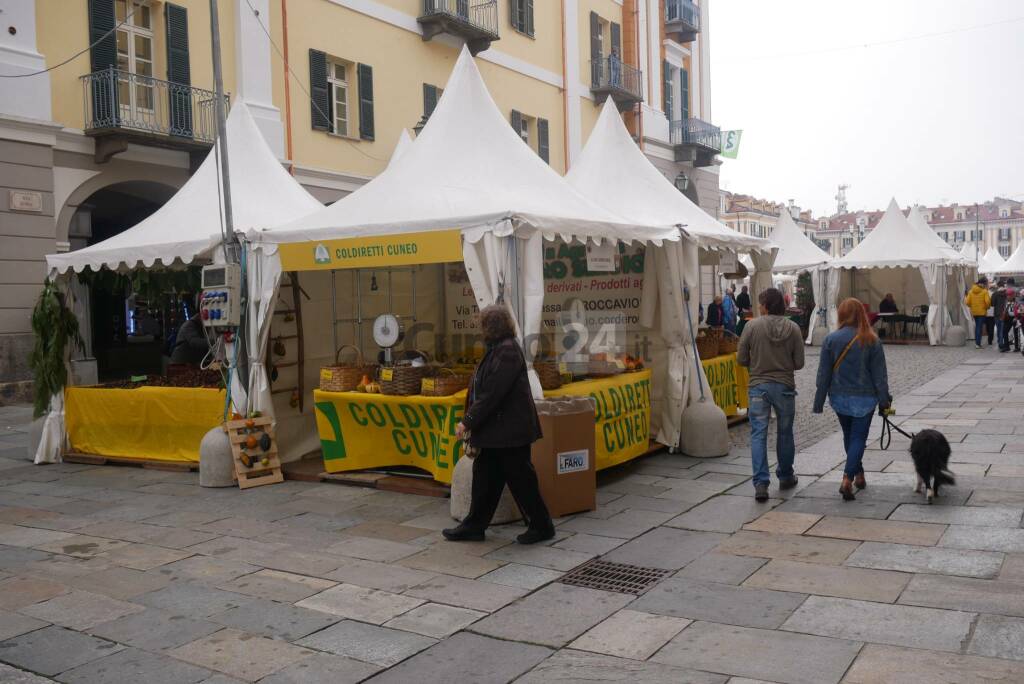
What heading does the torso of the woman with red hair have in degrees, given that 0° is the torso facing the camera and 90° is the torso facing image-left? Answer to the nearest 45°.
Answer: approximately 180°

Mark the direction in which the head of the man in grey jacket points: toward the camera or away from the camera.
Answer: away from the camera

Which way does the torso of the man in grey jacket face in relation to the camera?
away from the camera

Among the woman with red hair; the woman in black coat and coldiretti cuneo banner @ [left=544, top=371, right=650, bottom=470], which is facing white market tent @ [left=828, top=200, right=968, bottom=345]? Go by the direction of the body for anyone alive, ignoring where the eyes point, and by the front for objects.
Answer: the woman with red hair

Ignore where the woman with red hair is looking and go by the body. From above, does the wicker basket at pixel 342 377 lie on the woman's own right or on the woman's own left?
on the woman's own left

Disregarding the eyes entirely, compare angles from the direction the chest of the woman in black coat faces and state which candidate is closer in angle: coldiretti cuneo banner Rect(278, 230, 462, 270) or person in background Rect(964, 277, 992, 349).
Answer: the coldiretti cuneo banner

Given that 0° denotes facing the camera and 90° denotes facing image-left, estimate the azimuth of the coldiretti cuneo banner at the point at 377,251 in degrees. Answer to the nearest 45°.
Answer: approximately 0°

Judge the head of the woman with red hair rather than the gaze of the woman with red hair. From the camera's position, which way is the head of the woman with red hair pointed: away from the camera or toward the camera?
away from the camera

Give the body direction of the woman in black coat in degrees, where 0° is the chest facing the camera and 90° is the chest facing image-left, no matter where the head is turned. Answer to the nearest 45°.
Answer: approximately 90°

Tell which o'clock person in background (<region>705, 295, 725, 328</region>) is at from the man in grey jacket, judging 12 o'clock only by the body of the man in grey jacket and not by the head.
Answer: The person in background is roughly at 12 o'clock from the man in grey jacket.

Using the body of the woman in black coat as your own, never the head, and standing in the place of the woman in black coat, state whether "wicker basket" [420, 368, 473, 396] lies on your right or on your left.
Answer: on your right

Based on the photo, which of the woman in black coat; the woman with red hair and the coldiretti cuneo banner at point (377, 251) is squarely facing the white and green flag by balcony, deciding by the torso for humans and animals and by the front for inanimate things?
the woman with red hair

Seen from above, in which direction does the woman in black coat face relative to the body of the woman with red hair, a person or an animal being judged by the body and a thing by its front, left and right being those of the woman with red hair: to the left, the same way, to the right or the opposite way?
to the left

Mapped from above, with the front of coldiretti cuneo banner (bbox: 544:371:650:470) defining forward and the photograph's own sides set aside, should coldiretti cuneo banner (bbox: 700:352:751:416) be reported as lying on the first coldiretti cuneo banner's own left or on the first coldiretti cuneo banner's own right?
on the first coldiretti cuneo banner's own left

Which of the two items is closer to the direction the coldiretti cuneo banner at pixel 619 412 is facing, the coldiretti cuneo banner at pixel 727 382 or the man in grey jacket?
the man in grey jacket

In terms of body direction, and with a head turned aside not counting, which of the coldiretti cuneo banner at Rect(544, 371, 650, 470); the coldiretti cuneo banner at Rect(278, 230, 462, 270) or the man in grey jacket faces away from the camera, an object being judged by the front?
the man in grey jacket
